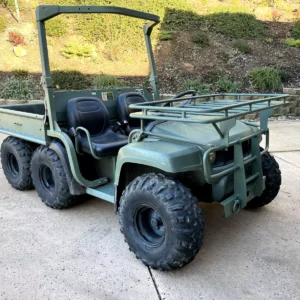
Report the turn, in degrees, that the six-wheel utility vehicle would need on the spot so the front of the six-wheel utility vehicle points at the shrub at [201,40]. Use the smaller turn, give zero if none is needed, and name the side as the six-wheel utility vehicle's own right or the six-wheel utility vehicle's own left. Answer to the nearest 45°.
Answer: approximately 135° to the six-wheel utility vehicle's own left

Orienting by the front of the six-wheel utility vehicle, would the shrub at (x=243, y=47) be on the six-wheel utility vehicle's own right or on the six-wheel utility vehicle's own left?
on the six-wheel utility vehicle's own left

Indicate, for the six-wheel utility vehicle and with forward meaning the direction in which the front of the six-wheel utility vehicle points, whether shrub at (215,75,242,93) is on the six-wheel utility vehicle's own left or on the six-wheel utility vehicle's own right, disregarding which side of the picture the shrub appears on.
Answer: on the six-wheel utility vehicle's own left

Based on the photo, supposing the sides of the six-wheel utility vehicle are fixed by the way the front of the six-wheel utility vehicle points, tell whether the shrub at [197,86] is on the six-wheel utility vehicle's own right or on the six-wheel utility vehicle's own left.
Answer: on the six-wheel utility vehicle's own left

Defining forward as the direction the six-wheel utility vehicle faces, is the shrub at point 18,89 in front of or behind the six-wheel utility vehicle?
behind

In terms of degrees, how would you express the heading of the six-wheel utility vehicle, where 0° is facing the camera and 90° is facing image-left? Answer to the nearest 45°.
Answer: approximately 315°

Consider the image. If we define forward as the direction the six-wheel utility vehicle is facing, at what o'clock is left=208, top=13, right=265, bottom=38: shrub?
The shrub is roughly at 8 o'clock from the six-wheel utility vehicle.

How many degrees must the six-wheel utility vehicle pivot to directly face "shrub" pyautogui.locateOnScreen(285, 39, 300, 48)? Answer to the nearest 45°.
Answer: approximately 90° to its left
